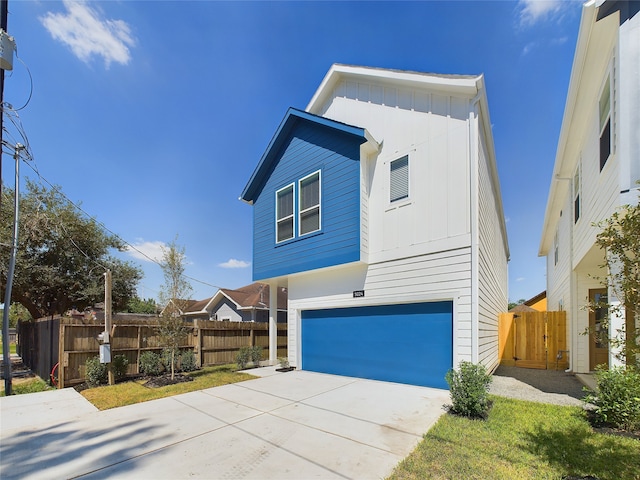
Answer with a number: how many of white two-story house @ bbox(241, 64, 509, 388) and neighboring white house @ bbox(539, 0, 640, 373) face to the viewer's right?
0

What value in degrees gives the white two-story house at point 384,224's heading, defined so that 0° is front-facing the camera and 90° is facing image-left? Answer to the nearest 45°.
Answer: approximately 45°

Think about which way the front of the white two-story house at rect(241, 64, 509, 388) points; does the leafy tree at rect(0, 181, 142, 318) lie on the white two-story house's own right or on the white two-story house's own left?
on the white two-story house's own right
